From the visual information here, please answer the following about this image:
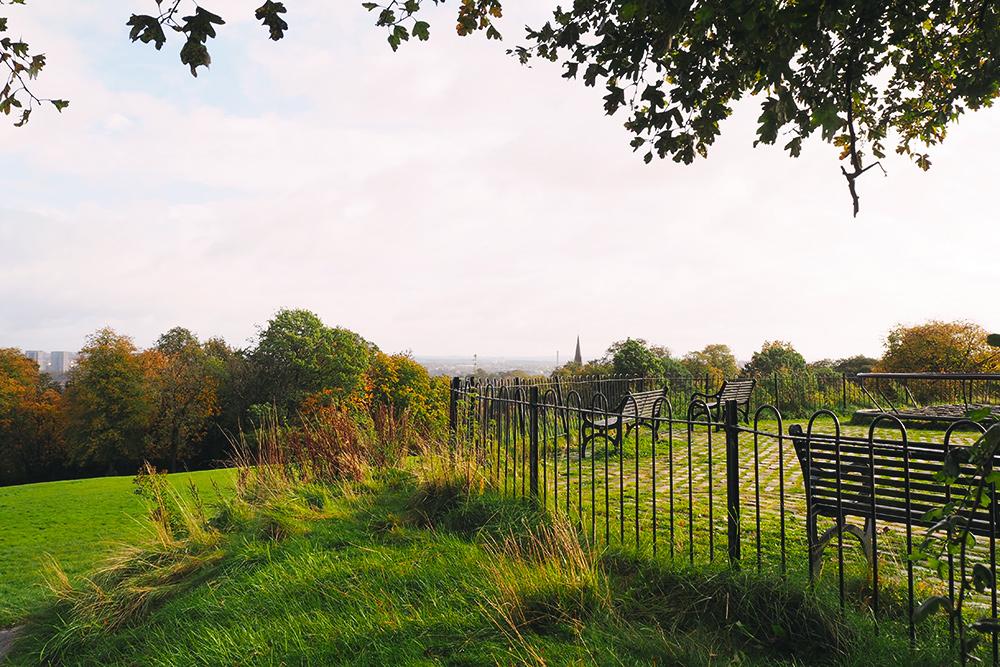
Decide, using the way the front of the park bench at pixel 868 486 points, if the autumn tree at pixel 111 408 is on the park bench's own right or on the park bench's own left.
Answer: on the park bench's own left

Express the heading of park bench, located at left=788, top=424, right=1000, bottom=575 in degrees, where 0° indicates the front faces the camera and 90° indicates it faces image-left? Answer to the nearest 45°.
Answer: approximately 225°

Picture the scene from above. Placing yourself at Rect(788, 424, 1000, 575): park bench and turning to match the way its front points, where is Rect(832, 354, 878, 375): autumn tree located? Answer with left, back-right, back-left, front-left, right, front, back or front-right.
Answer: front-left

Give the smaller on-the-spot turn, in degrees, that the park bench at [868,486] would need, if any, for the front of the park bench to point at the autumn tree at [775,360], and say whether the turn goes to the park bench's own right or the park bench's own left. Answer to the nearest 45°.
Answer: approximately 45° to the park bench's own left

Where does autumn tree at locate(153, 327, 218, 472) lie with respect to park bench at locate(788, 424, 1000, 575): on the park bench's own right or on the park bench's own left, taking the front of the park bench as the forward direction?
on the park bench's own left

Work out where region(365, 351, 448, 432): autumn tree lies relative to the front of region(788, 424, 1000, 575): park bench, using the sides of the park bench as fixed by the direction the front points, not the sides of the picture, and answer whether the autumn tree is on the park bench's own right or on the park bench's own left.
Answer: on the park bench's own left

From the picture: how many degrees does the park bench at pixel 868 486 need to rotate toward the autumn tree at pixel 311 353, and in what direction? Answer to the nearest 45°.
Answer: approximately 90° to its left

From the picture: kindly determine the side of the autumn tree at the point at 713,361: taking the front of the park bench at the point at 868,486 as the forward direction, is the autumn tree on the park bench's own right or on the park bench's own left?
on the park bench's own left
